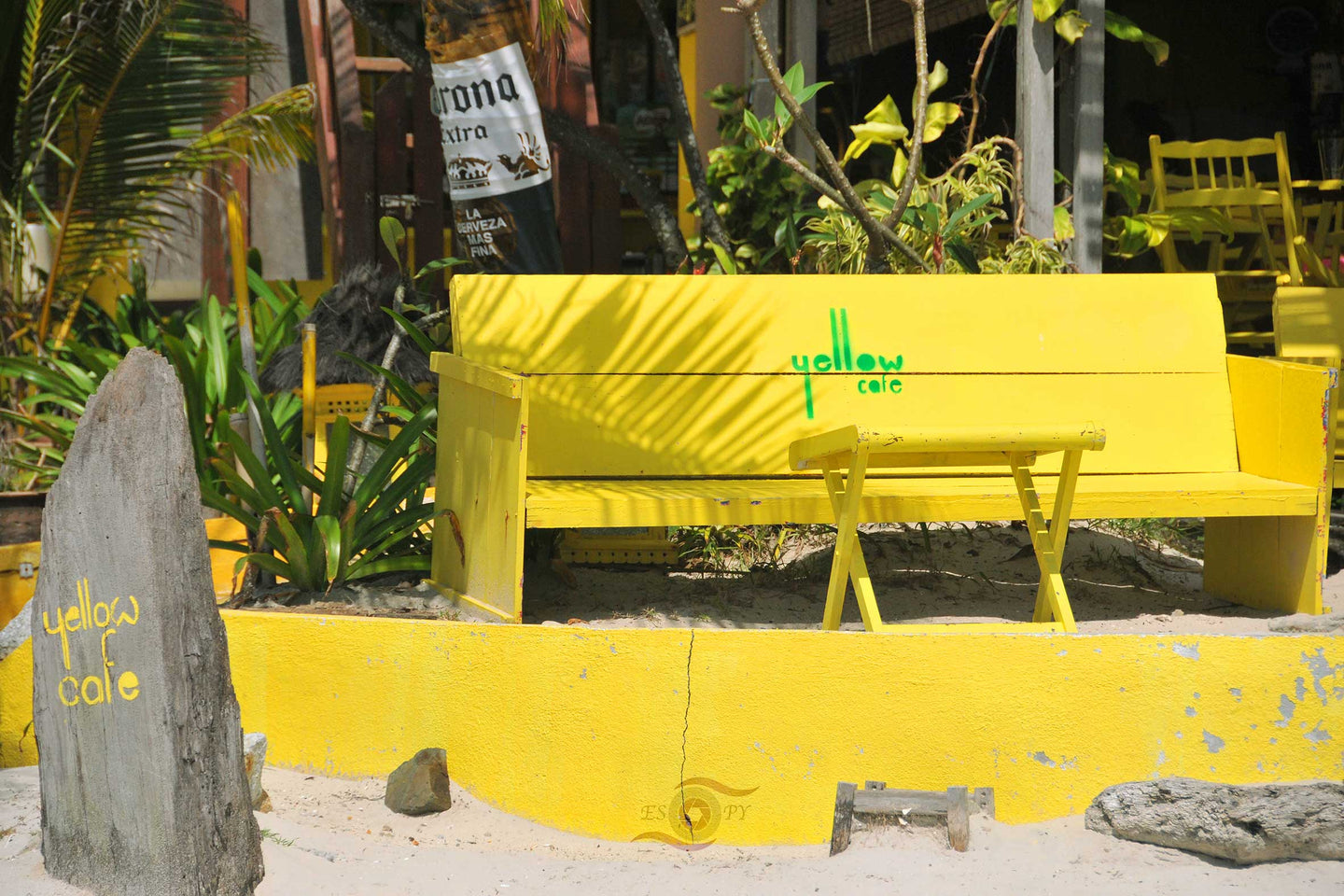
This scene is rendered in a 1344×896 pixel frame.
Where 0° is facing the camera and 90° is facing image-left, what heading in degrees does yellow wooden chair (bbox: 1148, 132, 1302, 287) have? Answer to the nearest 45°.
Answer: approximately 180°

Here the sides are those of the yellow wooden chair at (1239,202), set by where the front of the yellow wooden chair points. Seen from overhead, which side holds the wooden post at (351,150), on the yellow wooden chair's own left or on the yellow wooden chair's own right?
on the yellow wooden chair's own left

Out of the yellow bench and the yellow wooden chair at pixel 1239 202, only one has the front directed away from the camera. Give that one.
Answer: the yellow wooden chair

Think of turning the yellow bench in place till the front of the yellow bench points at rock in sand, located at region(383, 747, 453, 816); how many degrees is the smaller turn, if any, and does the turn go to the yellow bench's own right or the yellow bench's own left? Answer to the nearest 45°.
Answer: approximately 45° to the yellow bench's own right

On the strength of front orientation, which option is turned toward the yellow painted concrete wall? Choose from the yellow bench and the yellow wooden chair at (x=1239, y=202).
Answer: the yellow bench

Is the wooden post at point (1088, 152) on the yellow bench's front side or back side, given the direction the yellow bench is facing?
on the back side

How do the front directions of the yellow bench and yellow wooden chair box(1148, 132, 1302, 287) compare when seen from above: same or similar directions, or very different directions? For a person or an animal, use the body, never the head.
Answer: very different directions

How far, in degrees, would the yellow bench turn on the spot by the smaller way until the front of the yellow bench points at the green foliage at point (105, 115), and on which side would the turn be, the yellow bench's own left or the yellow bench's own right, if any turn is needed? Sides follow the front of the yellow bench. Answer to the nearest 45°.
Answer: approximately 135° to the yellow bench's own right

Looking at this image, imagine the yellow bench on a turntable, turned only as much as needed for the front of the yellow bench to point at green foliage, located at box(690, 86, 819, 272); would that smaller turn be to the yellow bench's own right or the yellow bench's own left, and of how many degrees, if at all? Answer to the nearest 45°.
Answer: approximately 180°

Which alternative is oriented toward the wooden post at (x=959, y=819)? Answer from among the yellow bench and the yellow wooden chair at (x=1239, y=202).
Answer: the yellow bench
